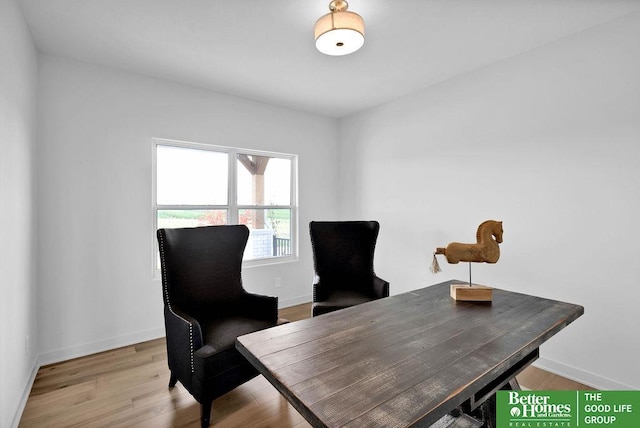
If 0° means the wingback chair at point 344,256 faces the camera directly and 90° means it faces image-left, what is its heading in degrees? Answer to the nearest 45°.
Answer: approximately 315°

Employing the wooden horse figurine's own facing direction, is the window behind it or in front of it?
behind

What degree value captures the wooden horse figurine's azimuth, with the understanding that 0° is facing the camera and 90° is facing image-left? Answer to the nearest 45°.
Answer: approximately 270°
